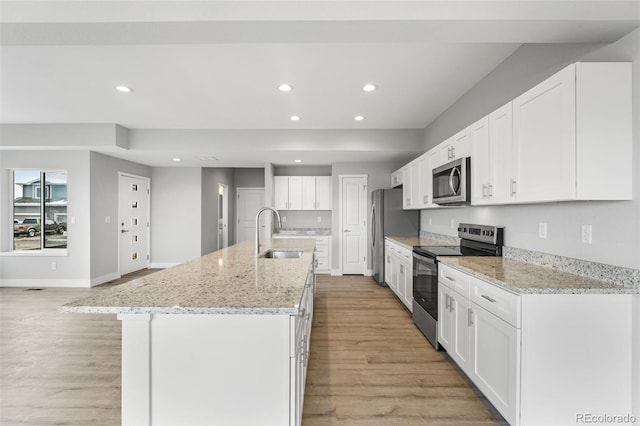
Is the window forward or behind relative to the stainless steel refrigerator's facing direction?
forward

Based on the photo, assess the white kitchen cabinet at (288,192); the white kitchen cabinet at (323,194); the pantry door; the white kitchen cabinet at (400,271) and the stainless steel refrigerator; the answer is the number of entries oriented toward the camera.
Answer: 3

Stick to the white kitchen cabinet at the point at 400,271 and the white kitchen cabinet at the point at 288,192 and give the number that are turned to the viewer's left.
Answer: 1

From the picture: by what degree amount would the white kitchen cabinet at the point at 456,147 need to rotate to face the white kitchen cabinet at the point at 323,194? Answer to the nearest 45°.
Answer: approximately 90° to its right

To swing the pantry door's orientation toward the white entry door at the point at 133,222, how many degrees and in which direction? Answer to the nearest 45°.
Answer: approximately 90° to its right

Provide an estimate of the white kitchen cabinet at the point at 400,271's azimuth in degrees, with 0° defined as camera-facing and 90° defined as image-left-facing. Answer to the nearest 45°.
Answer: approximately 90°

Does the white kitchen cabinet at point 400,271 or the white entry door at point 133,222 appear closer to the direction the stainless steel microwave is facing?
the white entry door

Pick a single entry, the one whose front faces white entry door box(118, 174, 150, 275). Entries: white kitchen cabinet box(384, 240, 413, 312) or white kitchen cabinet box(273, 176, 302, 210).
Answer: white kitchen cabinet box(384, 240, 413, 312)

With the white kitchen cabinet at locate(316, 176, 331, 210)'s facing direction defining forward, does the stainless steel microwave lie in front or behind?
in front

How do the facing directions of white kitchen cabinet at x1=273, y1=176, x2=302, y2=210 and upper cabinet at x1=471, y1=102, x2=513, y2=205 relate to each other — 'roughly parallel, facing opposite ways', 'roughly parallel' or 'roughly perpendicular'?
roughly perpendicular

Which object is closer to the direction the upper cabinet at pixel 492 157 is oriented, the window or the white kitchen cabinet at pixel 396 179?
the window

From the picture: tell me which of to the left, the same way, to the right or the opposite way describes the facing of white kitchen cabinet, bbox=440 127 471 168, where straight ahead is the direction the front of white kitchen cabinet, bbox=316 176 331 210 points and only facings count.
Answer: to the right

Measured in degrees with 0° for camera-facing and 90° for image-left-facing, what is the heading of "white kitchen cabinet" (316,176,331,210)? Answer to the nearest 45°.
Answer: approximately 0°

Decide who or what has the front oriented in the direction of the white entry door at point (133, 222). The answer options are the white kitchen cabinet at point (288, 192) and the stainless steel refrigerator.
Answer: the stainless steel refrigerator

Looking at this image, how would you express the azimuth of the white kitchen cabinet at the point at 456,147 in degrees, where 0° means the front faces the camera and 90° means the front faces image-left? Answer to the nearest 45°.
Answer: approximately 45°
